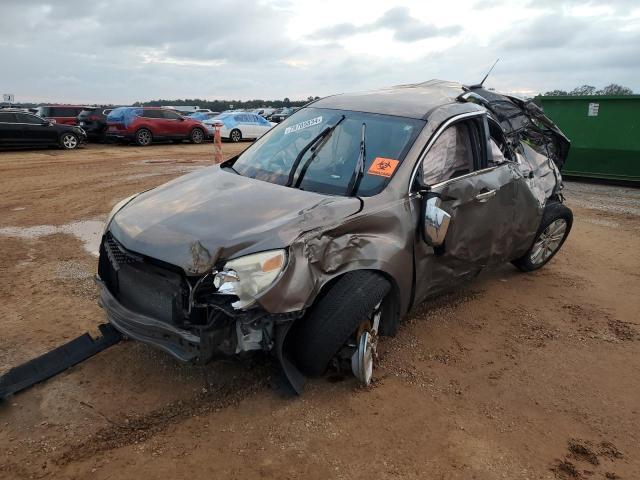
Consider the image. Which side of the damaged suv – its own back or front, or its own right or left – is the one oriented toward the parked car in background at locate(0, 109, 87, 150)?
right

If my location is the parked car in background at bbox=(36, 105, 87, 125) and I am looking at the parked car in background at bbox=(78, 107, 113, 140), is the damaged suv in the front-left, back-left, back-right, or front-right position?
front-right

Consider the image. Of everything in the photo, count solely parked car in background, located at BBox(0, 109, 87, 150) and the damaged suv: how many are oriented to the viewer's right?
1

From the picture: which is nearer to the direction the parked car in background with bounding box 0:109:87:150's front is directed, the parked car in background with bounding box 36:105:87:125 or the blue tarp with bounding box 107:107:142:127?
the blue tarp

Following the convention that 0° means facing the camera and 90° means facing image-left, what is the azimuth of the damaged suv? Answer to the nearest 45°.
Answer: approximately 45°

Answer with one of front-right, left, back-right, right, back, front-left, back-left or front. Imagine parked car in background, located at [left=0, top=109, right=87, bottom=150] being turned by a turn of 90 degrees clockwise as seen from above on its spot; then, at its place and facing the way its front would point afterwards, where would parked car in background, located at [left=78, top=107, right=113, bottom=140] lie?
back-left

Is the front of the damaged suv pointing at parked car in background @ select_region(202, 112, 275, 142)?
no

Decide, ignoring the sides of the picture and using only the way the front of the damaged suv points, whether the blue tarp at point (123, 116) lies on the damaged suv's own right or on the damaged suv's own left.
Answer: on the damaged suv's own right

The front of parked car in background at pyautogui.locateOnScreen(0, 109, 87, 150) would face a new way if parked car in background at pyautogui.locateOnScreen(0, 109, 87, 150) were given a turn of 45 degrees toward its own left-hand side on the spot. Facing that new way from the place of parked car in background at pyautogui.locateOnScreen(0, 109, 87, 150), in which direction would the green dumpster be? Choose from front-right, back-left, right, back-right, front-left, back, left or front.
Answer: right

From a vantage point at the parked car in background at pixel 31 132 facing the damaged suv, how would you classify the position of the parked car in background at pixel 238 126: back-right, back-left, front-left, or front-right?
back-left

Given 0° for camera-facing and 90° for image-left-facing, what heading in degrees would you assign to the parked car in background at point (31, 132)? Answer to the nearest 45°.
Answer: approximately 270°

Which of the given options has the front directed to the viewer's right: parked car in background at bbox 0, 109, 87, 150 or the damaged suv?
the parked car in background

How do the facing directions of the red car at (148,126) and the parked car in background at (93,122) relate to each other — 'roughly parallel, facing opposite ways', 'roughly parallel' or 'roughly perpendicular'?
roughly parallel

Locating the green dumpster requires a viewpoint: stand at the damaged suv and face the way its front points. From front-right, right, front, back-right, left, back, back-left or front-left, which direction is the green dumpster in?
back

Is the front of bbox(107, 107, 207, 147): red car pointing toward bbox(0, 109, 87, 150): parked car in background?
no
